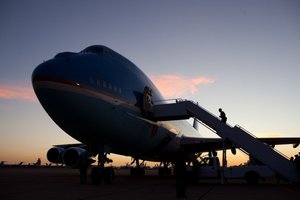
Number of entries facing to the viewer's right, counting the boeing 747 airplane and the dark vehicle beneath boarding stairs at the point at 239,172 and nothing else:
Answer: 0

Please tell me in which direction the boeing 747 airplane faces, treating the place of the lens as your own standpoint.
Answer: facing the viewer and to the left of the viewer

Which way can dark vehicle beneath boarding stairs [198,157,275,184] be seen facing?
to the viewer's left

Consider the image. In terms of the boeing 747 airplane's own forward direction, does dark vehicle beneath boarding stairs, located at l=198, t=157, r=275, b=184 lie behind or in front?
behind
